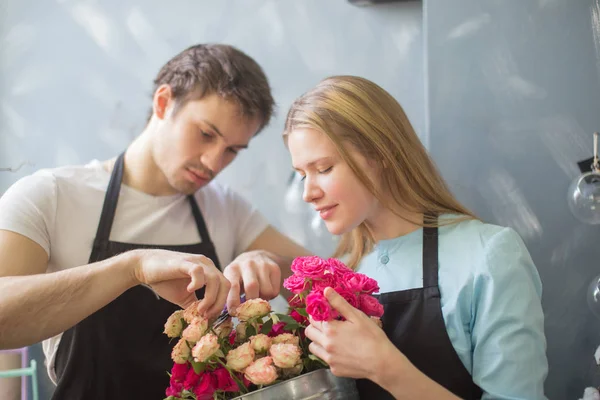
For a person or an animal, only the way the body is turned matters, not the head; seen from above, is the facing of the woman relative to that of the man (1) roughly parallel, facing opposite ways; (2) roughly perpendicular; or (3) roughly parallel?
roughly perpendicular

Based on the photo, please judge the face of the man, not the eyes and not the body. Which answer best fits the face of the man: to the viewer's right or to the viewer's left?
to the viewer's right

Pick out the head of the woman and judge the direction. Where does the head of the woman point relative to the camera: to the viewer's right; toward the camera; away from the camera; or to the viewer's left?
to the viewer's left

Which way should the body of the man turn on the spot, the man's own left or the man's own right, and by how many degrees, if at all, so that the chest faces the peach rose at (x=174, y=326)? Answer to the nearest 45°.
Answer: approximately 45° to the man's own right

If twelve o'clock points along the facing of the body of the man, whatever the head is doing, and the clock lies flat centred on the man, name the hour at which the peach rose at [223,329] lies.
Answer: The peach rose is roughly at 1 o'clock from the man.

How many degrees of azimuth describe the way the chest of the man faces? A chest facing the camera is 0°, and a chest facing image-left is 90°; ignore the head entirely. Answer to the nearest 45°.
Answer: approximately 315°
